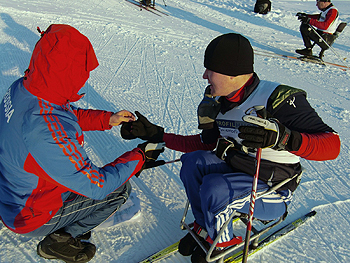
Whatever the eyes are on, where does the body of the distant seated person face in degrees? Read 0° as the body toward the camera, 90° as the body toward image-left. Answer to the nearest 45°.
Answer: approximately 90°

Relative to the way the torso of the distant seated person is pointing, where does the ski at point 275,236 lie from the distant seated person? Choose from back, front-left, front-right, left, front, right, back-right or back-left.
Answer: left

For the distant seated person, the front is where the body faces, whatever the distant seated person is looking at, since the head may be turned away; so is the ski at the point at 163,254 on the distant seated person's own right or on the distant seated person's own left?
on the distant seated person's own left
